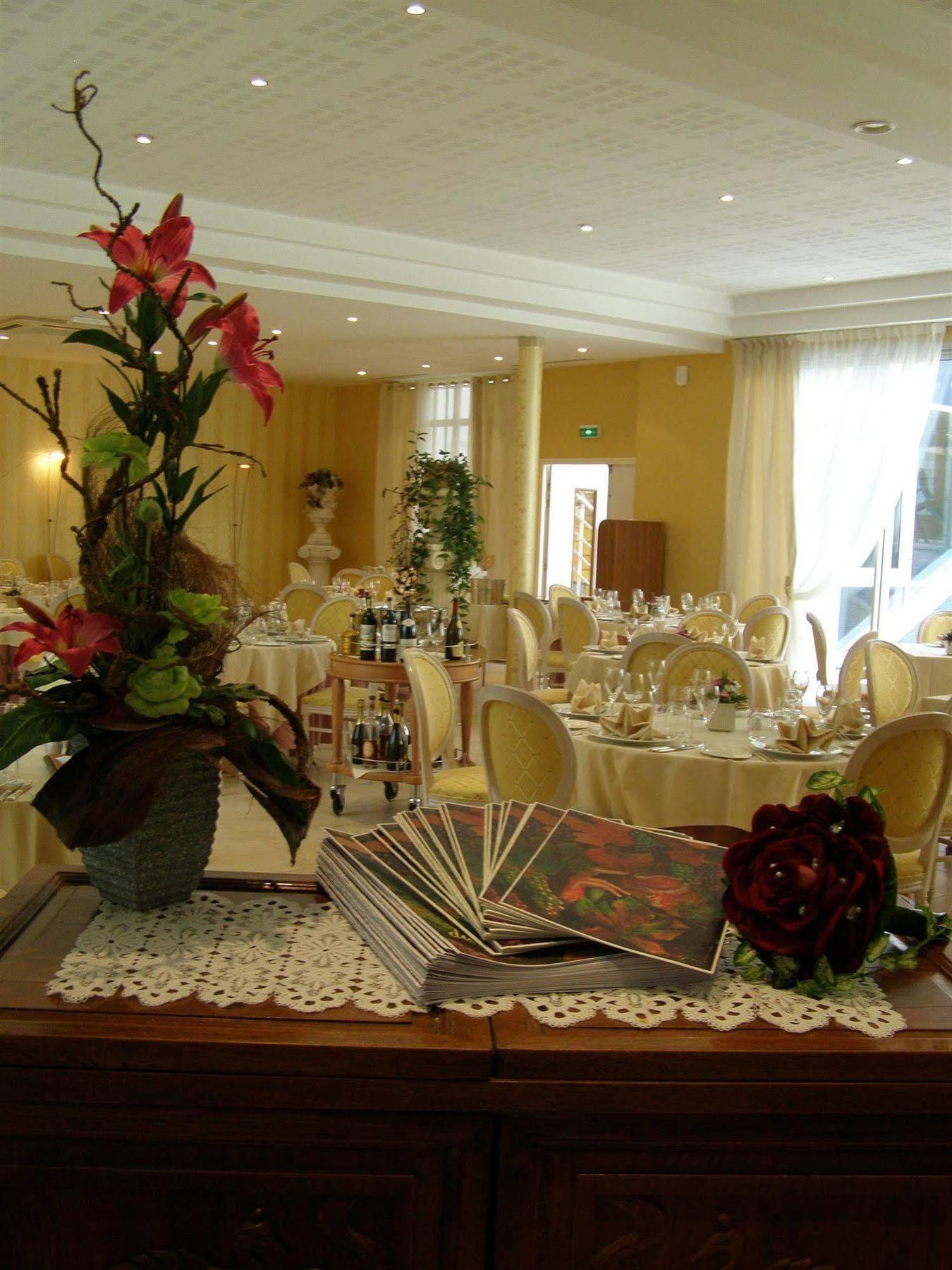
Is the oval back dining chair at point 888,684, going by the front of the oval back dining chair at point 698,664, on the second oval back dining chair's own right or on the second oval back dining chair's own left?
on the second oval back dining chair's own left

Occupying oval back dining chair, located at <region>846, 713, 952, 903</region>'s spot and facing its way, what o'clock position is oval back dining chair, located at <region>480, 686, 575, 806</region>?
oval back dining chair, located at <region>480, 686, 575, 806</region> is roughly at 10 o'clock from oval back dining chair, located at <region>846, 713, 952, 903</region>.

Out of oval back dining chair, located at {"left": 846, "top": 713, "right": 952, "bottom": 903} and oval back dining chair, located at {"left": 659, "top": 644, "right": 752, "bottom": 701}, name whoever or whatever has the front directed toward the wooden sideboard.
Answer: oval back dining chair, located at {"left": 659, "top": 644, "right": 752, "bottom": 701}

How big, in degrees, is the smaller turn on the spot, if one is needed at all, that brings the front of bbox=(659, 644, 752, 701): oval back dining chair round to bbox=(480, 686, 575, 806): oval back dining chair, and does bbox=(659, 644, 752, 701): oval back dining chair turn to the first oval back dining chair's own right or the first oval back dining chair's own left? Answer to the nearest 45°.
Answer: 0° — it already faces it

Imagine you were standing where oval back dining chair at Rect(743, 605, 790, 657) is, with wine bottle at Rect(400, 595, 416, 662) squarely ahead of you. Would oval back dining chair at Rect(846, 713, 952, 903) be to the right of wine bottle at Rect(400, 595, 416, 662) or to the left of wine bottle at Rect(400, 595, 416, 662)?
left

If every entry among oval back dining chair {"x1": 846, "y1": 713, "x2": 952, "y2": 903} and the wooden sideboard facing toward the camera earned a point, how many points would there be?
1

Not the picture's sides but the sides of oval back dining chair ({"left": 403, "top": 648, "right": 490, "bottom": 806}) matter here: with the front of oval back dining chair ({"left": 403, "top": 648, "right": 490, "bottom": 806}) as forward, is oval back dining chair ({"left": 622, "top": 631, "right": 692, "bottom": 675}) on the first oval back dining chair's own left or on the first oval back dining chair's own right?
on the first oval back dining chair's own left

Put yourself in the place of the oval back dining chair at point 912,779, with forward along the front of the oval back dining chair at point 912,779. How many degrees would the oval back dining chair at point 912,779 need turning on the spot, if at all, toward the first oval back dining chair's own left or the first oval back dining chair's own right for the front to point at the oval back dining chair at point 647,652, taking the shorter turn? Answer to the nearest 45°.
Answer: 0° — it already faces it

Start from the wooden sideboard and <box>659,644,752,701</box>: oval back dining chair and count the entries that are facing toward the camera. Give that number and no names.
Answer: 2

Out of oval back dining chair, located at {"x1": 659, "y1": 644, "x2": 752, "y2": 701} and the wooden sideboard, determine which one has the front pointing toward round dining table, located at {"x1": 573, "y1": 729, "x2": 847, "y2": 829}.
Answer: the oval back dining chair

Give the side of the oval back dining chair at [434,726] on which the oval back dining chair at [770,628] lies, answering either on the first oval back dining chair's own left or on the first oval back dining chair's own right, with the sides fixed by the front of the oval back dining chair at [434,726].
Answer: on the first oval back dining chair's own left

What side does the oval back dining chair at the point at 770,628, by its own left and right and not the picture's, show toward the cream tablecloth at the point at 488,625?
right
